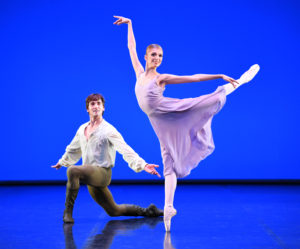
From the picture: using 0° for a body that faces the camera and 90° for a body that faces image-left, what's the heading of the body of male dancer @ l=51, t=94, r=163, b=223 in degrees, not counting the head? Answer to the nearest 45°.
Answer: approximately 45°

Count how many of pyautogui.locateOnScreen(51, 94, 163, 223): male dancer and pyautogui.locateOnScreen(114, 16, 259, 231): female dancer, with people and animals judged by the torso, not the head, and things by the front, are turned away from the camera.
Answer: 0

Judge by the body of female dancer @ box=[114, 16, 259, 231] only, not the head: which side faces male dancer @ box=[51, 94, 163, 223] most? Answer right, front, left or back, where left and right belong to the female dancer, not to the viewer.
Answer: right

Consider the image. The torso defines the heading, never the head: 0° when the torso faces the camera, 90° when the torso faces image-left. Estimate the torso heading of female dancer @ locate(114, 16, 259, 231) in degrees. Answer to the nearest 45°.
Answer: approximately 45°

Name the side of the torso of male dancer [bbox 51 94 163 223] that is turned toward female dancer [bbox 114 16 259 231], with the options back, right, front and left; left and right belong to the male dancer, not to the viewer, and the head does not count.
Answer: left
